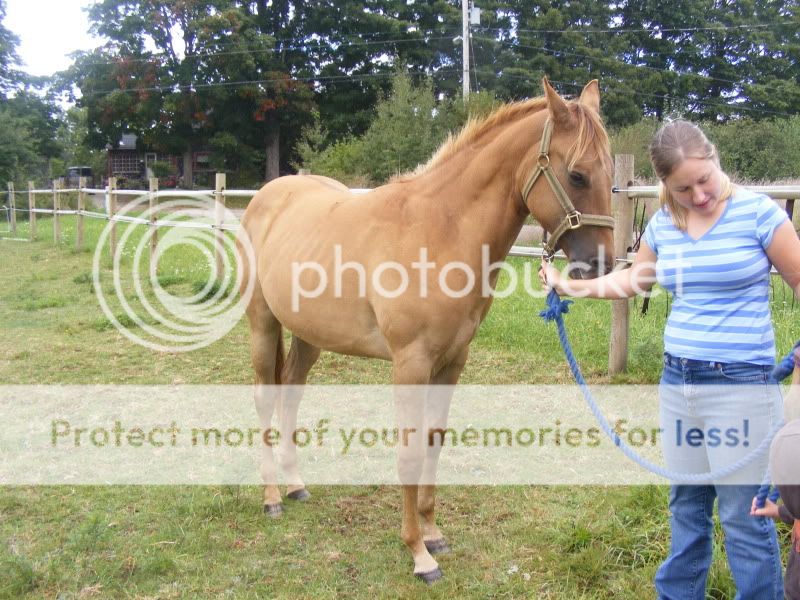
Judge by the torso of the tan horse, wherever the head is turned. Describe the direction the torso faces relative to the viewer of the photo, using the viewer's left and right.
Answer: facing the viewer and to the right of the viewer

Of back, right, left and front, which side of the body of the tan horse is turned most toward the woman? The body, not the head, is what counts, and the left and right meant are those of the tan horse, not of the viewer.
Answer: front

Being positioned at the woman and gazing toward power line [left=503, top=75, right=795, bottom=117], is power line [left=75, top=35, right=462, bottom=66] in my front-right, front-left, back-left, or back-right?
front-left

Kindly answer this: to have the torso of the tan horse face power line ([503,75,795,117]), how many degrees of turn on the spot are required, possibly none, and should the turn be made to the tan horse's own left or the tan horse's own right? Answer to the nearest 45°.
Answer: approximately 135° to the tan horse's own left

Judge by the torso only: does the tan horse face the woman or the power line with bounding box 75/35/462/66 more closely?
the woman

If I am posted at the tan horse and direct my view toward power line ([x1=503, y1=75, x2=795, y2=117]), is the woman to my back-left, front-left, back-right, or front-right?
back-right

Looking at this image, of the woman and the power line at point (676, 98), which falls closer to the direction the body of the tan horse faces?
the woman

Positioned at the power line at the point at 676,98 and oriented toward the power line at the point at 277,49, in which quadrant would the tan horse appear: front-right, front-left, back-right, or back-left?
front-left

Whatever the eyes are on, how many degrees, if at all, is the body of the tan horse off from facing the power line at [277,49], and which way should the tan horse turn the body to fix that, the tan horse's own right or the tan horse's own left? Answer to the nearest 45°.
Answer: approximately 135° to the tan horse's own left
